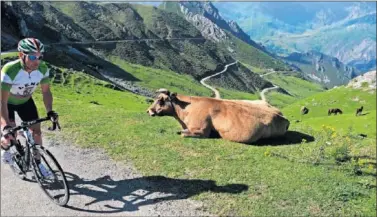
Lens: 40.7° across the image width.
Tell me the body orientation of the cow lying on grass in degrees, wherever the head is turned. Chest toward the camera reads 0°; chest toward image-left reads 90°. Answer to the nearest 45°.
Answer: approximately 90°

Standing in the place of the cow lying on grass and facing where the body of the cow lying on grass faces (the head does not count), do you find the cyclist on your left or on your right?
on your left

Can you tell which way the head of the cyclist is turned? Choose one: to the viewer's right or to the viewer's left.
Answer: to the viewer's right

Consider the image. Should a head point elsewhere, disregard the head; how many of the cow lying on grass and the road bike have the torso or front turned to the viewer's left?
1

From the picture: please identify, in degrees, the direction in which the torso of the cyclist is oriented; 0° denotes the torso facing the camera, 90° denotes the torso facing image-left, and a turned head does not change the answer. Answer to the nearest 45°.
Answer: approximately 315°

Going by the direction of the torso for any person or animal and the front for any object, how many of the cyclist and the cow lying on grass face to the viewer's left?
1

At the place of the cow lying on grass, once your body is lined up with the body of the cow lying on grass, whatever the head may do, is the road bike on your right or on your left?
on your left

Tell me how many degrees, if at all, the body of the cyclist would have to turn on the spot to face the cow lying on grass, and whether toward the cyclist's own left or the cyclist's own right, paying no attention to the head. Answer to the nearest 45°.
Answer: approximately 90° to the cyclist's own left
